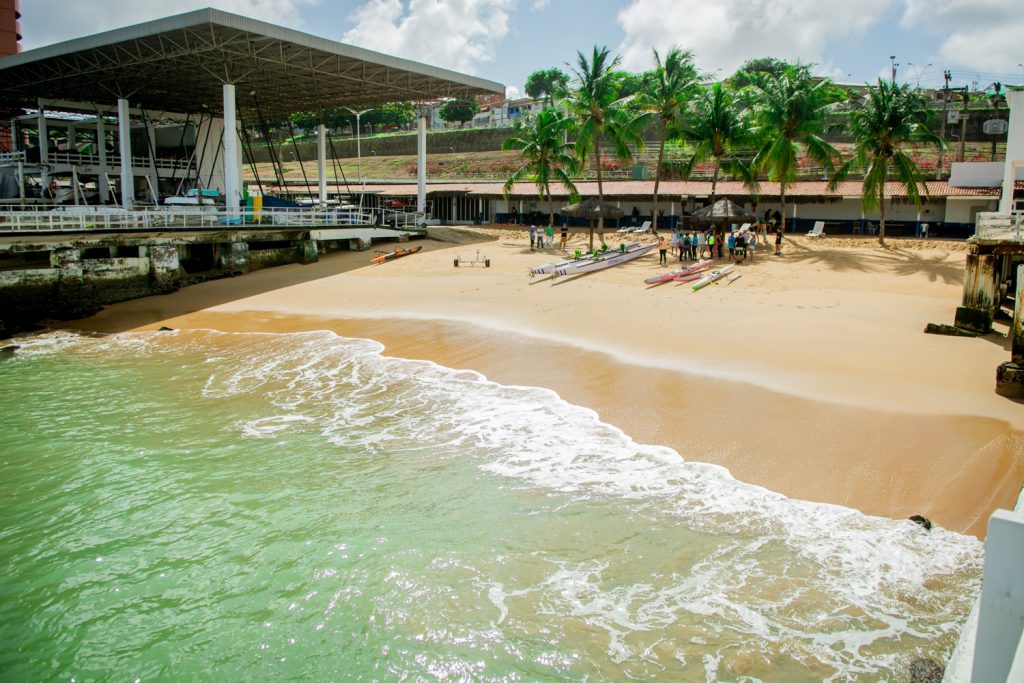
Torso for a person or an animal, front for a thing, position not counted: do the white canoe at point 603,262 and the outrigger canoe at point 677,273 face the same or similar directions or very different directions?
same or similar directions

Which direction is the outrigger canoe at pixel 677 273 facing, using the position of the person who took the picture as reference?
facing the viewer and to the left of the viewer

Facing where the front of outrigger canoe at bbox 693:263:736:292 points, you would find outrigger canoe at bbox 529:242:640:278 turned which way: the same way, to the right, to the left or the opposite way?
the same way

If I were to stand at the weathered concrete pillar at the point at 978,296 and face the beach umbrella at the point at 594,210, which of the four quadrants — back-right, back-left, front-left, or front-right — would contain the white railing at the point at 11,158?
front-left

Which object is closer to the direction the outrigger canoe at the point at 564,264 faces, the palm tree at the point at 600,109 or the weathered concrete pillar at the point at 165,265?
the weathered concrete pillar

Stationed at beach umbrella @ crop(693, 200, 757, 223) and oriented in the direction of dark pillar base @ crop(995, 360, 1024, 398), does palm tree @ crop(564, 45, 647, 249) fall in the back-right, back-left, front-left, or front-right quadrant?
back-right

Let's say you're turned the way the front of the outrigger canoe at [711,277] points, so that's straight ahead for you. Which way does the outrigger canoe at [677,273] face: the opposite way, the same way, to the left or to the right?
the same way

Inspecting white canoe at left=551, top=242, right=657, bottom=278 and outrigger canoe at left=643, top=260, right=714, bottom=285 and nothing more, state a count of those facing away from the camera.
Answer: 0

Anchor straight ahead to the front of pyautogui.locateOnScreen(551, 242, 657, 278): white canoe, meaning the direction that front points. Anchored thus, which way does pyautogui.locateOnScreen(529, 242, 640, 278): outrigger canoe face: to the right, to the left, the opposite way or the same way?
the same way

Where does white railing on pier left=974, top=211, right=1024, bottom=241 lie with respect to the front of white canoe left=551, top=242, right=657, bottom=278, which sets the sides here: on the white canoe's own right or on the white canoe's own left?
on the white canoe's own left

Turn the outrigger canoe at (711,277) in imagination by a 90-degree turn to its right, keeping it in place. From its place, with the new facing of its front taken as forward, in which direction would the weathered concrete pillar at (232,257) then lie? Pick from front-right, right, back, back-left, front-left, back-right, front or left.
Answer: front-left
